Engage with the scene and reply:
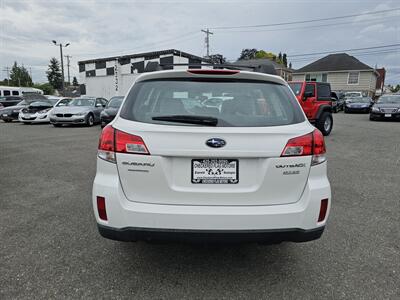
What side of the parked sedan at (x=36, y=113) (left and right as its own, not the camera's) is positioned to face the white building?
back

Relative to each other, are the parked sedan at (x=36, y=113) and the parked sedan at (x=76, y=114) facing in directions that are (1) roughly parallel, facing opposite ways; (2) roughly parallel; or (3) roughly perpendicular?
roughly parallel

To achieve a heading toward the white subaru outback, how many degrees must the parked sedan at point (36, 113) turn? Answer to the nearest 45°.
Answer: approximately 45° to its left

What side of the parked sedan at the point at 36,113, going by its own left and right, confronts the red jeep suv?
left

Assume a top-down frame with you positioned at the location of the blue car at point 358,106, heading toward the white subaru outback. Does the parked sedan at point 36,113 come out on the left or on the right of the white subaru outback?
right

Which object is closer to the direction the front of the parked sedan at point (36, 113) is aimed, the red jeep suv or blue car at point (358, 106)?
the red jeep suv

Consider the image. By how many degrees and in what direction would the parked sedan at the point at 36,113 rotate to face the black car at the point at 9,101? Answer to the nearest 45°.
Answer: approximately 135° to its right

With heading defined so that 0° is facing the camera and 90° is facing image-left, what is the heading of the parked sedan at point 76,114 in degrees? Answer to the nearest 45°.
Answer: approximately 45°

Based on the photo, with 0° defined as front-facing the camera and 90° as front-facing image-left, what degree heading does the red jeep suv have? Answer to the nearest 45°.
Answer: approximately 45°

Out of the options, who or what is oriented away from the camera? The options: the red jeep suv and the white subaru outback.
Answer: the white subaru outback

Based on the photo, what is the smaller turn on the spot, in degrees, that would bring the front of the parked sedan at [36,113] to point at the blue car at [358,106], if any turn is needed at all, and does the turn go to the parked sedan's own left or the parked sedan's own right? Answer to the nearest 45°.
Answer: approximately 135° to the parked sedan's own left

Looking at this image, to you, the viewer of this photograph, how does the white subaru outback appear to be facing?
facing away from the viewer

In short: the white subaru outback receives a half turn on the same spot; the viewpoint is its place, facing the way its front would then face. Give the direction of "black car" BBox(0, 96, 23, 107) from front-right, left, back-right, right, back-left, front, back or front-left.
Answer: back-right

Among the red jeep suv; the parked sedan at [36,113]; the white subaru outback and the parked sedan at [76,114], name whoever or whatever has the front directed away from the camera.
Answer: the white subaru outback

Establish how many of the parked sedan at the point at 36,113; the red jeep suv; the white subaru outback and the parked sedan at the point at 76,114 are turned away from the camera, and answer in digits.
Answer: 1

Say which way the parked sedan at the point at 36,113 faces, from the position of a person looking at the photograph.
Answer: facing the viewer and to the left of the viewer

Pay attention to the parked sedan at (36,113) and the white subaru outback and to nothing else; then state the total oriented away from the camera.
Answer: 1
